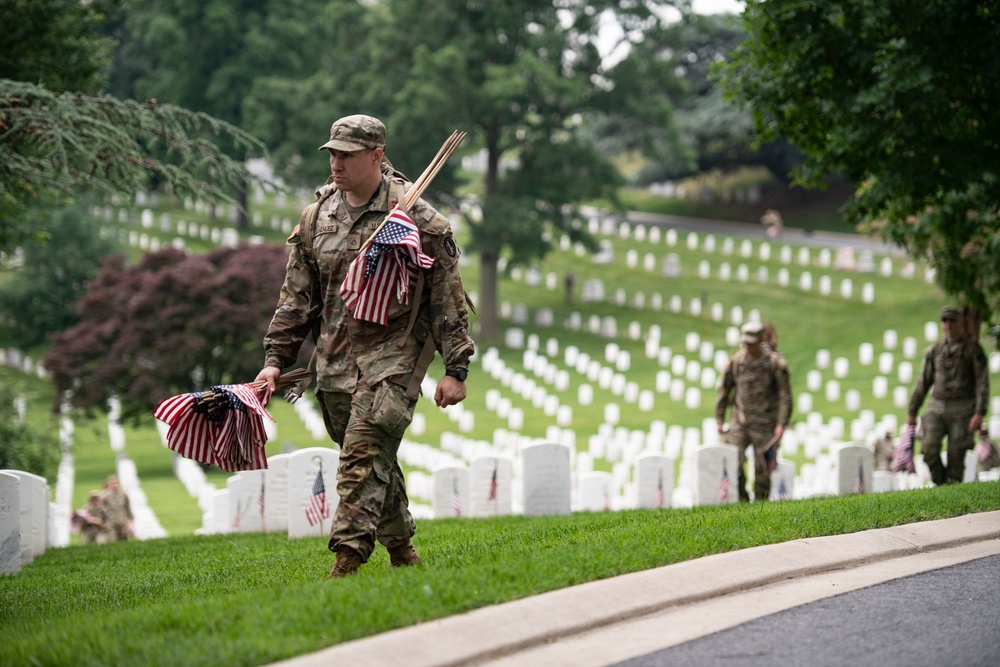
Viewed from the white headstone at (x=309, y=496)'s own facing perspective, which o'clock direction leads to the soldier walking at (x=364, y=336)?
The soldier walking is roughly at 12 o'clock from the white headstone.

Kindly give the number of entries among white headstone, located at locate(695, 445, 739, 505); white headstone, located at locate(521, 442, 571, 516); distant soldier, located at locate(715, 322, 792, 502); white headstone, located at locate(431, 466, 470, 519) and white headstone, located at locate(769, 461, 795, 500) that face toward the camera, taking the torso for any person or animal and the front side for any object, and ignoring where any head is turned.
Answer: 5

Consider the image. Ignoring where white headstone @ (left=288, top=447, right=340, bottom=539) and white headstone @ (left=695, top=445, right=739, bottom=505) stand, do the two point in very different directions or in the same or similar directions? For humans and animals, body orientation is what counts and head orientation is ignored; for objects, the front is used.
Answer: same or similar directions

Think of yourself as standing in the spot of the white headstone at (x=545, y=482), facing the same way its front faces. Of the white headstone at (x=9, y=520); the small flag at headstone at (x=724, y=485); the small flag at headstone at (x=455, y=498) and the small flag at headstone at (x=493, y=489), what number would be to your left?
1

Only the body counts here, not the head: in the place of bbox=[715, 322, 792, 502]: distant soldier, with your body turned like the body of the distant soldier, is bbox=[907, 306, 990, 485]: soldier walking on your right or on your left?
on your left

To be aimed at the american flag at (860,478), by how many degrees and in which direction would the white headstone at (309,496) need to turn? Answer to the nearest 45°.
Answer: approximately 135° to its left

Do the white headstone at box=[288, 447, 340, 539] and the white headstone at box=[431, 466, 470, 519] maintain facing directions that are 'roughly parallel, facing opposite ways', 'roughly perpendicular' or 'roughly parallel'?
roughly parallel

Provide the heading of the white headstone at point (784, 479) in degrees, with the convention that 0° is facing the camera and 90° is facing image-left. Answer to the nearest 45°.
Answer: approximately 0°

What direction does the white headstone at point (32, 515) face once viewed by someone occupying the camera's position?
facing the viewer and to the right of the viewer

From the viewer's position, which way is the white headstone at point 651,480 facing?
facing the viewer

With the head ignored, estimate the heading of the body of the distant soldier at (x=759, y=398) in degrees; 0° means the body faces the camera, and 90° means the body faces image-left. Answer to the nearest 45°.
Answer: approximately 0°

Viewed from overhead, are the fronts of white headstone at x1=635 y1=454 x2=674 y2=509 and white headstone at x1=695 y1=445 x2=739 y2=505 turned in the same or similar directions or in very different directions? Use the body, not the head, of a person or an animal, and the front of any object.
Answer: same or similar directions

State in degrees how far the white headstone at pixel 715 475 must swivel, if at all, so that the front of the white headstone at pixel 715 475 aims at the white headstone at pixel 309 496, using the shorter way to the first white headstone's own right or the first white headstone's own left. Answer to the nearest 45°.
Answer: approximately 45° to the first white headstone's own right
